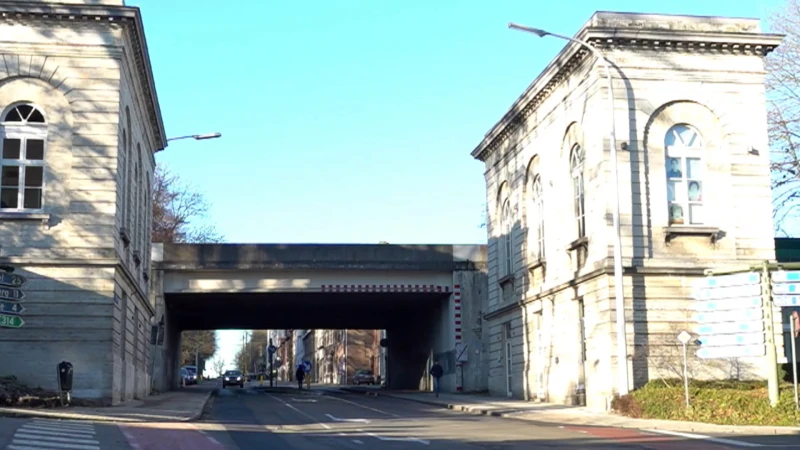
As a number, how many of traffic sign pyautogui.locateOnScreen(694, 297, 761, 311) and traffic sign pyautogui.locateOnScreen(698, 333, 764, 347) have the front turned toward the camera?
2

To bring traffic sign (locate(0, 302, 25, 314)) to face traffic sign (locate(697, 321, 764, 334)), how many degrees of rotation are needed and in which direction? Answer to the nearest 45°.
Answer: approximately 90° to its left

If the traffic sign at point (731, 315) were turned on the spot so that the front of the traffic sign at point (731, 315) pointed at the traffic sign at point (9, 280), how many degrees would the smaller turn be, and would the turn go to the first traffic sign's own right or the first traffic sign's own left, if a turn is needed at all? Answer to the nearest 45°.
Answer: approximately 45° to the first traffic sign's own right

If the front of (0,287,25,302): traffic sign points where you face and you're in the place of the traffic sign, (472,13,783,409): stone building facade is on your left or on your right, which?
on your left

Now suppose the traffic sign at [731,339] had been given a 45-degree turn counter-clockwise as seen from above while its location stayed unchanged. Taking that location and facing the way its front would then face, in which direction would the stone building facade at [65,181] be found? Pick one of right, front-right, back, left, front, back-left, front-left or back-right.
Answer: back-right

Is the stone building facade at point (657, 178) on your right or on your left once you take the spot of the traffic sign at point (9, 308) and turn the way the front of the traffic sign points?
on your left
